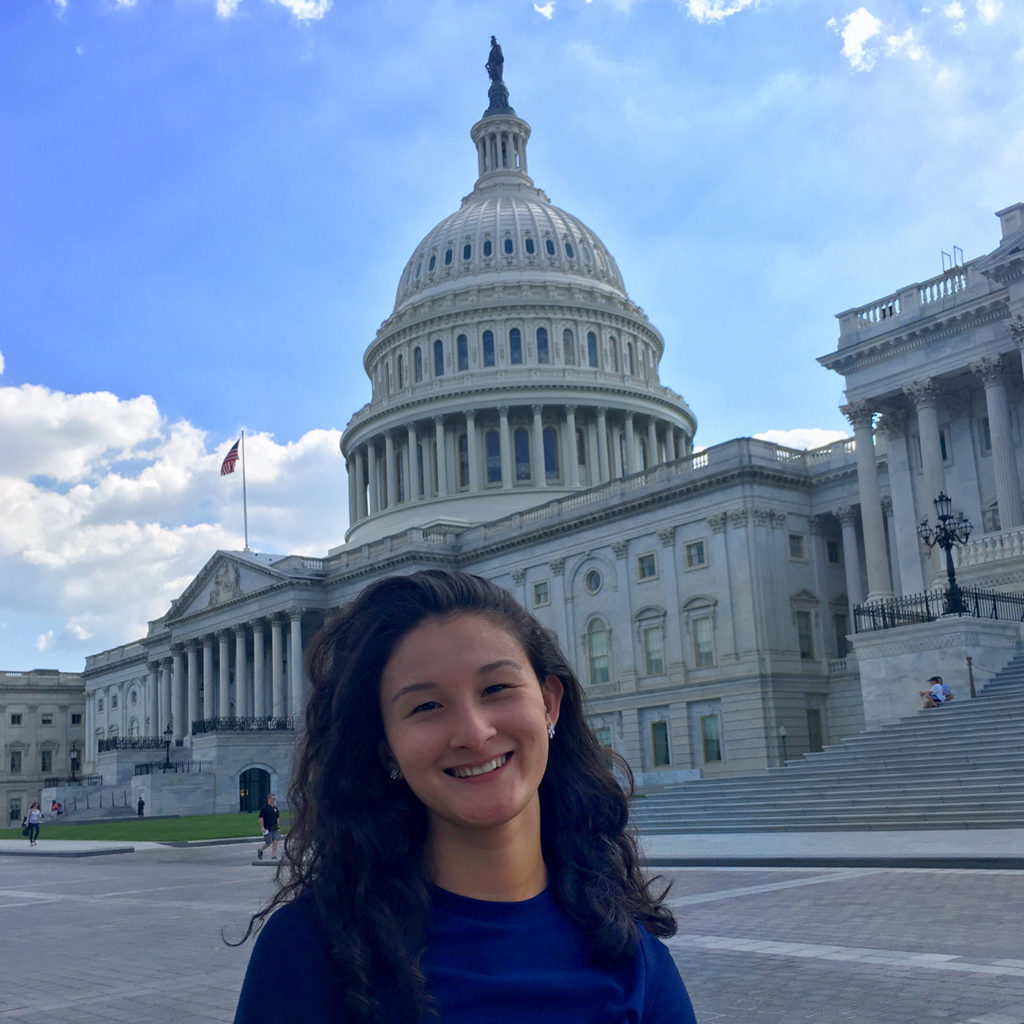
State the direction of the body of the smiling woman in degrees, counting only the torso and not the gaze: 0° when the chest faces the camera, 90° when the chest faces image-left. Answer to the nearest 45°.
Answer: approximately 0°

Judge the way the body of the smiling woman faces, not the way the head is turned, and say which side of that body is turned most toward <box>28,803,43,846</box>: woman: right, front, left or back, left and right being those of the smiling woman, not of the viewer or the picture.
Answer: back
